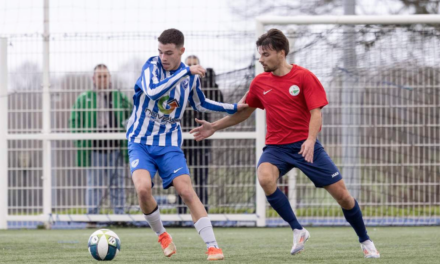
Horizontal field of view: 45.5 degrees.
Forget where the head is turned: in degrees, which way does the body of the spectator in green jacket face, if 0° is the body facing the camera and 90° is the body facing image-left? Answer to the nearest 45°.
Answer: approximately 0°

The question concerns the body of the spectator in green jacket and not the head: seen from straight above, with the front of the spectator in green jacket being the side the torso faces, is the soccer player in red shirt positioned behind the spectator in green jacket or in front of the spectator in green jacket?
in front

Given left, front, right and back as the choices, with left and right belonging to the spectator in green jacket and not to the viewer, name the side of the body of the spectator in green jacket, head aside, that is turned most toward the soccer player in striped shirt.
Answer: front

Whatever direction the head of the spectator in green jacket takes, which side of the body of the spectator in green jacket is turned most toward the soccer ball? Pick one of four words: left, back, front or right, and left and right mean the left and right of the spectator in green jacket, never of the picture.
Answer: front
